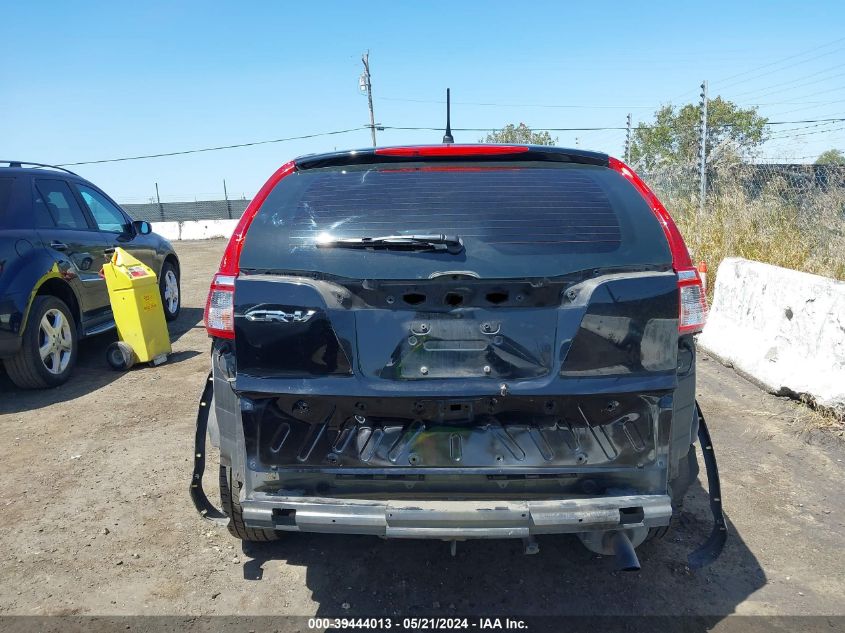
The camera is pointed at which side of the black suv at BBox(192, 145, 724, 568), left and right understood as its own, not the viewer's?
back

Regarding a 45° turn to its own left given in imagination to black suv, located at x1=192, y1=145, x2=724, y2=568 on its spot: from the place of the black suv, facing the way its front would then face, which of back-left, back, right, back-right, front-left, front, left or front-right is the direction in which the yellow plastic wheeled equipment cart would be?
front

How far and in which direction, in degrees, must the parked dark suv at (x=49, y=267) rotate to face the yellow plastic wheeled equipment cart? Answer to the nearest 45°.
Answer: approximately 45° to its right

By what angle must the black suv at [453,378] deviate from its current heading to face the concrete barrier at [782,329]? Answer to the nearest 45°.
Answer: approximately 45° to its right

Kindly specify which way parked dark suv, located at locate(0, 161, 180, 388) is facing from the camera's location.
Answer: facing away from the viewer and to the right of the viewer

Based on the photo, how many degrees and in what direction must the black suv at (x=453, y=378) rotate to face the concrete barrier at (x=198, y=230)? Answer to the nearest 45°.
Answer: approximately 45° to its left

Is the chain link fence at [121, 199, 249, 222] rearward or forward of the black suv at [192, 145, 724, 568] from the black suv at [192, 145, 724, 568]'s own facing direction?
forward

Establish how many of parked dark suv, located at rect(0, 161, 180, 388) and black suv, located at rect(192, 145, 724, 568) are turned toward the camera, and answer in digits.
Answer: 0

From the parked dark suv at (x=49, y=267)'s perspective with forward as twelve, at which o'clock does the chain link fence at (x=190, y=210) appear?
The chain link fence is roughly at 11 o'clock from the parked dark suv.
